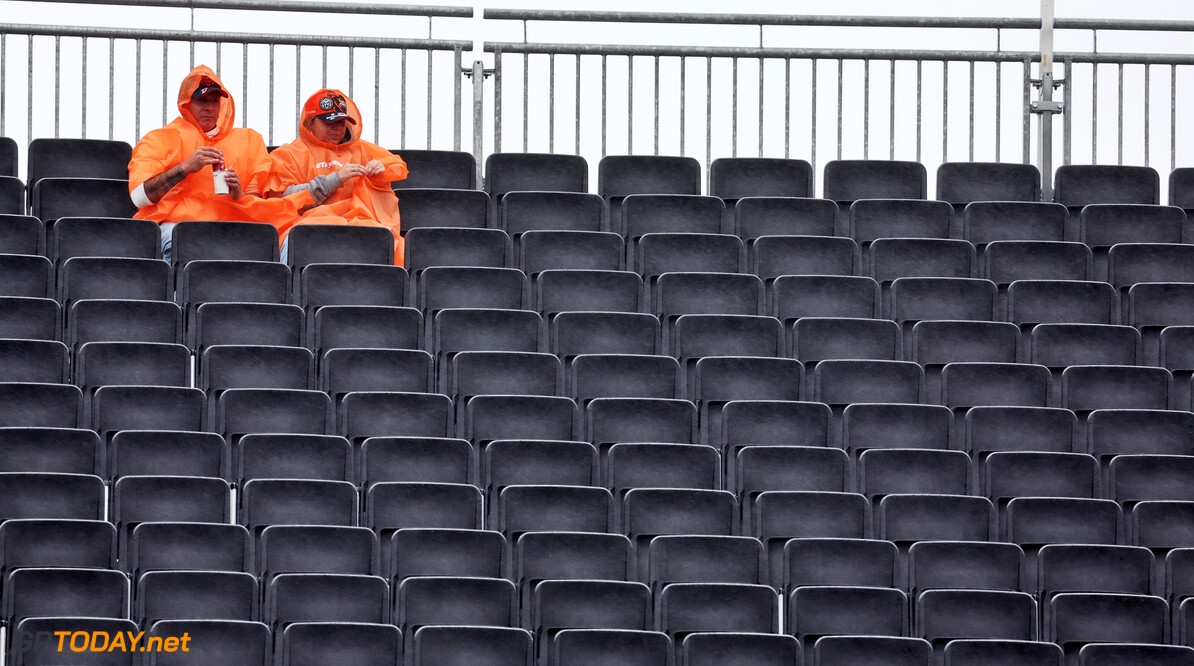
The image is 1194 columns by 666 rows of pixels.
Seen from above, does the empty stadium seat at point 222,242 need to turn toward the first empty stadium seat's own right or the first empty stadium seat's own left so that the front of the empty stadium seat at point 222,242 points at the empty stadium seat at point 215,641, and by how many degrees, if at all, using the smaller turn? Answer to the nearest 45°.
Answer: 0° — it already faces it

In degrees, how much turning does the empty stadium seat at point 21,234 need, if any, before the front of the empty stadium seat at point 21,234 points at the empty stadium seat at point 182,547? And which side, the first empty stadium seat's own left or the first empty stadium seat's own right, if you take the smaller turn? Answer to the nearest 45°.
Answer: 0° — it already faces it

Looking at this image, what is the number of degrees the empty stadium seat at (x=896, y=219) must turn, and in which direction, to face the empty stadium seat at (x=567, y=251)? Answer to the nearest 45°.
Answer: approximately 45° to its right

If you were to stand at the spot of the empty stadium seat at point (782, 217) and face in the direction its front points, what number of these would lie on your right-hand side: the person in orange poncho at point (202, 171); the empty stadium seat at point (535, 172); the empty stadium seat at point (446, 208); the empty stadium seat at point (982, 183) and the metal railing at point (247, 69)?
4

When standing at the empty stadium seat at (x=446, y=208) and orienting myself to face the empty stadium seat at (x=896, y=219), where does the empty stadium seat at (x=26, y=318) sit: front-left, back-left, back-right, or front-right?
back-right

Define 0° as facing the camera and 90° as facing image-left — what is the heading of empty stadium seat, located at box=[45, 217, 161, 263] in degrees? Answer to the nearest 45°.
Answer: approximately 0°

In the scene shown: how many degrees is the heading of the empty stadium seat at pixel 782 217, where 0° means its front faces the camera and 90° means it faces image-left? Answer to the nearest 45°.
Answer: approximately 0°

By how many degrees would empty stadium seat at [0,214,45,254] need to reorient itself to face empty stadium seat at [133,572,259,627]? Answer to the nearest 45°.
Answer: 0° — it already faces it

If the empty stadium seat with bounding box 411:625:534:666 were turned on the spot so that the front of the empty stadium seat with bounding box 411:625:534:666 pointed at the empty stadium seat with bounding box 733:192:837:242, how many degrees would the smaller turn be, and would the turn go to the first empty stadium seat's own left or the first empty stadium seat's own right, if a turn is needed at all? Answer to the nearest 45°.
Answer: approximately 135° to the first empty stadium seat's own left
